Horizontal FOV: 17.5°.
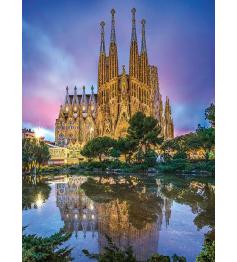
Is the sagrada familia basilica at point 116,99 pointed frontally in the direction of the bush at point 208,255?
yes

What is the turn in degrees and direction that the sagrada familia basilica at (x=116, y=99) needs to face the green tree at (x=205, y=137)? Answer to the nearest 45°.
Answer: approximately 45° to its left

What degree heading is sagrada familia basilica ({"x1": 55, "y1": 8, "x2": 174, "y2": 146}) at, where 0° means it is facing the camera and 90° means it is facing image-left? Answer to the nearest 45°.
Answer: approximately 0°
